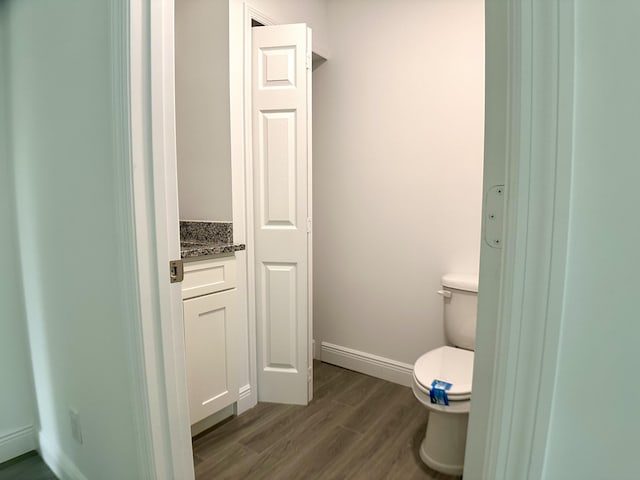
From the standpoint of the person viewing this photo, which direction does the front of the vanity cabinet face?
facing the viewer and to the right of the viewer

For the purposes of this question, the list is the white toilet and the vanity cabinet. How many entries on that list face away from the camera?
0

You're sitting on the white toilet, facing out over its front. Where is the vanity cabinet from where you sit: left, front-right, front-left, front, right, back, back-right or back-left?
front-right

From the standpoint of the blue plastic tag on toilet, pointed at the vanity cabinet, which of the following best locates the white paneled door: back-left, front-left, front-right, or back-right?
front-right

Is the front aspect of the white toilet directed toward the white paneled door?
no

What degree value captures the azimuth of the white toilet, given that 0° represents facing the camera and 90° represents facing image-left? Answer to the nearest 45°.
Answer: approximately 45°

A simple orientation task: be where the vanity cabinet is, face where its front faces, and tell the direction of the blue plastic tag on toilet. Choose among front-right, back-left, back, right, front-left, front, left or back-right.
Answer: front
